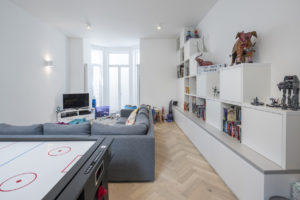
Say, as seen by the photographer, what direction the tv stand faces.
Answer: facing the viewer and to the right of the viewer

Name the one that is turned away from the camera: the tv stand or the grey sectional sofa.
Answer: the grey sectional sofa

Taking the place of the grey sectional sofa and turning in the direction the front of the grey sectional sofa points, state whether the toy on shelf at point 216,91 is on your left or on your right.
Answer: on your right

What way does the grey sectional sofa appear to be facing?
away from the camera

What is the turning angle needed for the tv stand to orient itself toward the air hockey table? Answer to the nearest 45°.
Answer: approximately 45° to its right

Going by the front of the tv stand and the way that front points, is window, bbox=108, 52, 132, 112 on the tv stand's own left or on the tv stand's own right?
on the tv stand's own left

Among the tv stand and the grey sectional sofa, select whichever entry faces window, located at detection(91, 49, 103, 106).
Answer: the grey sectional sofa

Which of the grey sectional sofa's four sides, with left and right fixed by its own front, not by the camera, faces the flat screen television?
front

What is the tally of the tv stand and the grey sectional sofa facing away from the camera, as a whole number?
1

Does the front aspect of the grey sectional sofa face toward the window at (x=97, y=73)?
yes

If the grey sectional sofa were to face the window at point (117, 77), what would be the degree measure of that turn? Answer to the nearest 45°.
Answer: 0° — it already faces it
